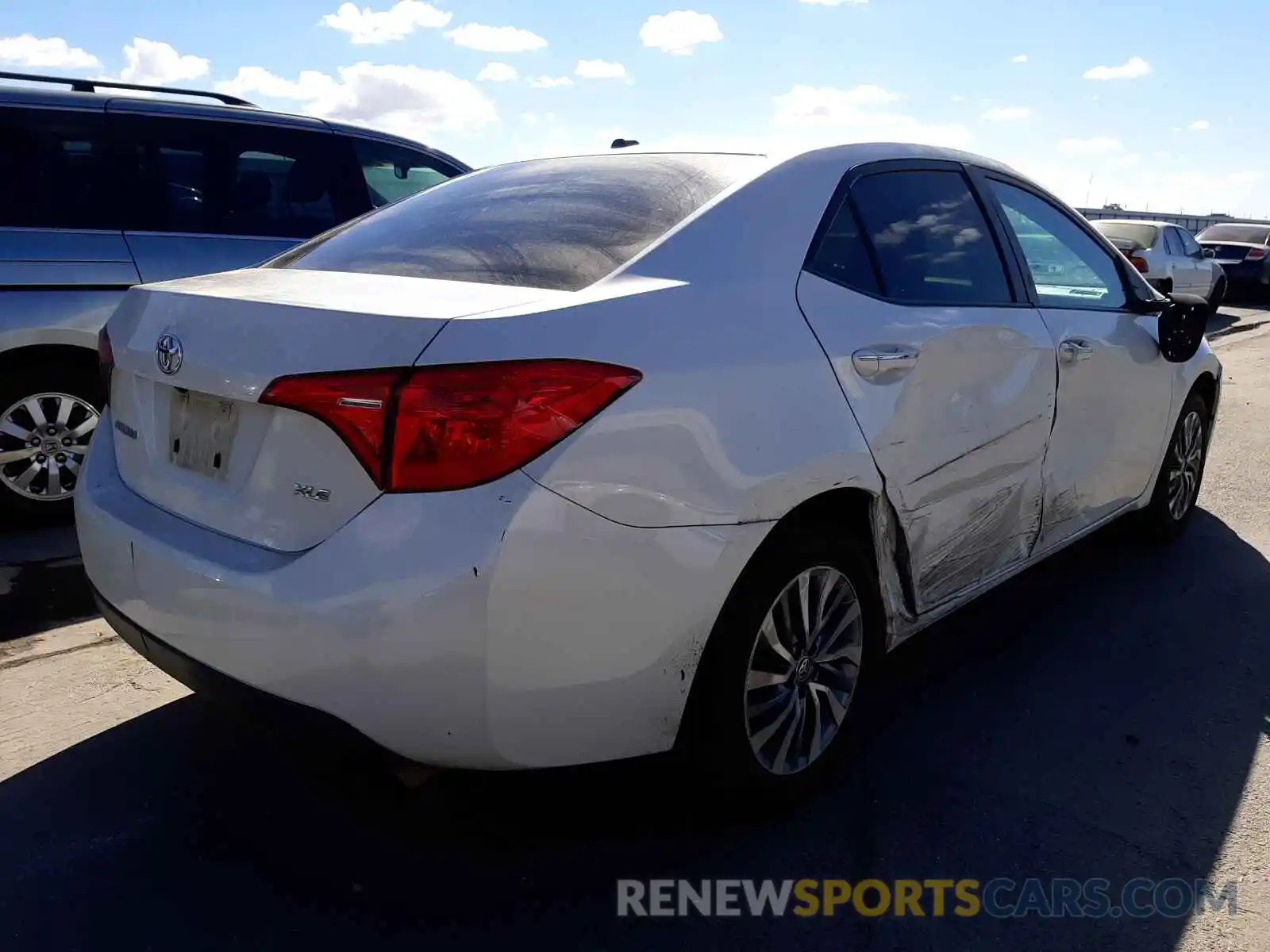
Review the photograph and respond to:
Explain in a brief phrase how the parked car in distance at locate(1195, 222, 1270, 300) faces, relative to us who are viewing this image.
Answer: facing away from the viewer and to the right of the viewer

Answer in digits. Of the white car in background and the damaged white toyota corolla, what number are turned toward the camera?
0

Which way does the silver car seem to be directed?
to the viewer's right

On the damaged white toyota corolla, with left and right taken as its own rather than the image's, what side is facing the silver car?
left

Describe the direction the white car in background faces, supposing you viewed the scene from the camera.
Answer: facing away from the viewer and to the right of the viewer

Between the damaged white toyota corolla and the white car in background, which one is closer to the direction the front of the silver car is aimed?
the white car in background

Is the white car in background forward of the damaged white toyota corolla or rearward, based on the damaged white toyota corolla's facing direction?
forward

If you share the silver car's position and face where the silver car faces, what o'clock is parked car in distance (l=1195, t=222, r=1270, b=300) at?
The parked car in distance is roughly at 11 o'clock from the silver car.

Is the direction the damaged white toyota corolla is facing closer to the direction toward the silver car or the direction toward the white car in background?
the white car in background

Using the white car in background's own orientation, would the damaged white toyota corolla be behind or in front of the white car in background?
behind

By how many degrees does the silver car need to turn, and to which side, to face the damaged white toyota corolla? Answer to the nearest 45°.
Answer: approximately 90° to its right
